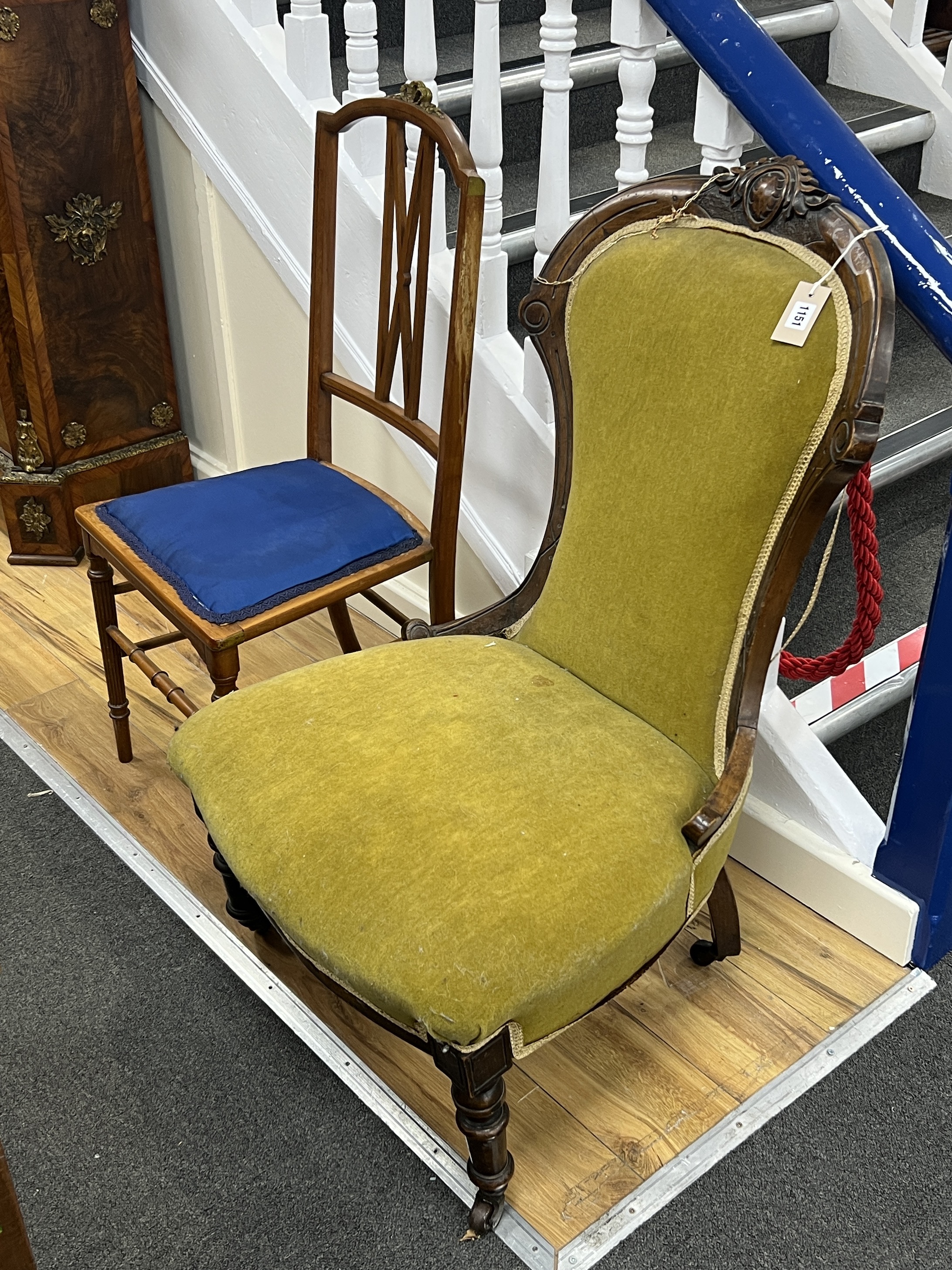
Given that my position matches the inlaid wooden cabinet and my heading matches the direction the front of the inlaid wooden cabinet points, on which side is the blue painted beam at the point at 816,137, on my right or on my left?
on my left

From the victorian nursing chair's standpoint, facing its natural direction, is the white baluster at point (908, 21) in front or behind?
behind

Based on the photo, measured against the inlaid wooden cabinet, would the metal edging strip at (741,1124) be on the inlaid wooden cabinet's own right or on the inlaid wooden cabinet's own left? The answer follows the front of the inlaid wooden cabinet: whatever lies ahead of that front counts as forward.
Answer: on the inlaid wooden cabinet's own left

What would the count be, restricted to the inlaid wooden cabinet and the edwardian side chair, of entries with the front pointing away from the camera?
0

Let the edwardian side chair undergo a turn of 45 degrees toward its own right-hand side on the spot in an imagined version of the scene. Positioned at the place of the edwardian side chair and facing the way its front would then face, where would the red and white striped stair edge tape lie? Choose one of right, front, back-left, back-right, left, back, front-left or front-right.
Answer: back

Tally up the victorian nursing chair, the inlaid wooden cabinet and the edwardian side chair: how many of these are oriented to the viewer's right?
0

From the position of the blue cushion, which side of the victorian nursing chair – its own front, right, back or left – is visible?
right

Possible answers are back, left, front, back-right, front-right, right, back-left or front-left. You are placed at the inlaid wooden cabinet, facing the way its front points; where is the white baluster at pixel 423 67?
left

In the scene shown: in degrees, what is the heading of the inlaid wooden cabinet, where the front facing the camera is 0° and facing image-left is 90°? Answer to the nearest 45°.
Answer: approximately 45°

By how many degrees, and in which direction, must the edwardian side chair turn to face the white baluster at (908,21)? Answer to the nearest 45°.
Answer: approximately 180°

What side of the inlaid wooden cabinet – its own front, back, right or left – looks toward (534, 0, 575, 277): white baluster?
left

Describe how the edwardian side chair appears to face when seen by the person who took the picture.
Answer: facing the viewer and to the left of the viewer

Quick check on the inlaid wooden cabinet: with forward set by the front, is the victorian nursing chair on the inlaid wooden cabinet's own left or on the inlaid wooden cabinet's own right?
on the inlaid wooden cabinet's own left
